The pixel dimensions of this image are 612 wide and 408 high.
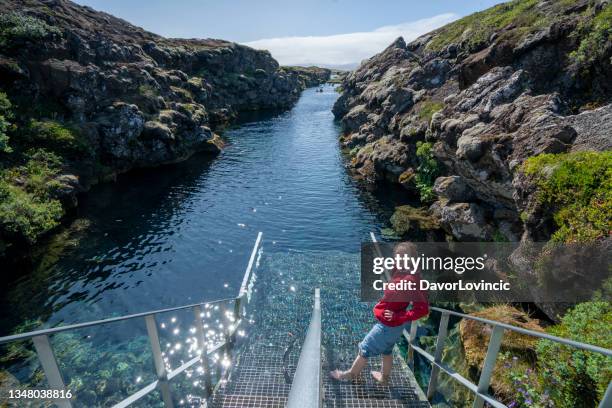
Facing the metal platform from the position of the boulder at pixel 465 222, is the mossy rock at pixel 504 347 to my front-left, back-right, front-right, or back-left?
front-left

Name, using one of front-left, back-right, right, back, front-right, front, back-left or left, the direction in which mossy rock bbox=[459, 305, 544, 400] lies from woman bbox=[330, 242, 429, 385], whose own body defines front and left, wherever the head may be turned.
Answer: back

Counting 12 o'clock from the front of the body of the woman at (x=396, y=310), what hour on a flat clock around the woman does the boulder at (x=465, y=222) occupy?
The boulder is roughly at 5 o'clock from the woman.

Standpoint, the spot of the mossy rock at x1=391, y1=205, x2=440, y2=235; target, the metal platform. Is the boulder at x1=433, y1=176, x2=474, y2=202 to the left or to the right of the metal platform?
left

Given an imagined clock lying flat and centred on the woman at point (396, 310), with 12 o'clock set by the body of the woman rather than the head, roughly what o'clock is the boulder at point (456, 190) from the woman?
The boulder is roughly at 5 o'clock from the woman.

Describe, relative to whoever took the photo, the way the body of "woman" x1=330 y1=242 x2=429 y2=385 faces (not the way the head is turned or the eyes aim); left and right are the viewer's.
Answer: facing the viewer and to the left of the viewer

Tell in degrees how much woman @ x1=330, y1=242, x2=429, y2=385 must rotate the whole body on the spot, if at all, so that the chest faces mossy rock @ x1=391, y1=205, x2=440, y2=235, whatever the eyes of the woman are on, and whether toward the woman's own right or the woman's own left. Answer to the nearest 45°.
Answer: approximately 135° to the woman's own right
